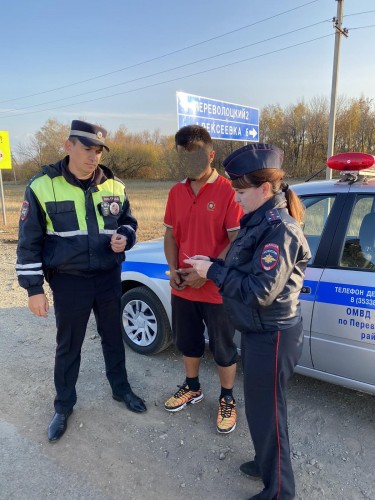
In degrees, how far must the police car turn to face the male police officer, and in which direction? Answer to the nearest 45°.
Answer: approximately 45° to its left

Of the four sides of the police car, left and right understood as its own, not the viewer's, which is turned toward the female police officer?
left

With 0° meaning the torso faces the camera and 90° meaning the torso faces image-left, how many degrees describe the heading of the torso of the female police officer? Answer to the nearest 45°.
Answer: approximately 90°

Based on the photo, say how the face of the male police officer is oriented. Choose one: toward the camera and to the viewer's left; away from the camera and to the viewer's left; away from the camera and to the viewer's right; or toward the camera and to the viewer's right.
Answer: toward the camera and to the viewer's right

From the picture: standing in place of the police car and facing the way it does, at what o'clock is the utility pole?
The utility pole is roughly at 2 o'clock from the police car.

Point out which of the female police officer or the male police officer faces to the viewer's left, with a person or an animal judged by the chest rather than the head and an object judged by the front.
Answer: the female police officer

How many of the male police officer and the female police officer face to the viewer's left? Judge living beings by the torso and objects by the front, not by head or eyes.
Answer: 1

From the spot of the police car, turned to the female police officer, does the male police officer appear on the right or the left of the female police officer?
right

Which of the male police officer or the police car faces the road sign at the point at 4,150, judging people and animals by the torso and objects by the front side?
the police car

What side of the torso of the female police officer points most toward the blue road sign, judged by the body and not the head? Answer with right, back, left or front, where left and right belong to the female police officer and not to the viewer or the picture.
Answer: right

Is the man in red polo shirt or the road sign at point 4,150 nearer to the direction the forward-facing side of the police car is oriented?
the road sign

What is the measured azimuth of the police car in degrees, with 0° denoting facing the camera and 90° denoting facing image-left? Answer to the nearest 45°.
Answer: approximately 135°

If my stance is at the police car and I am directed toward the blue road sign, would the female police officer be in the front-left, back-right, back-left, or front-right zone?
back-left
